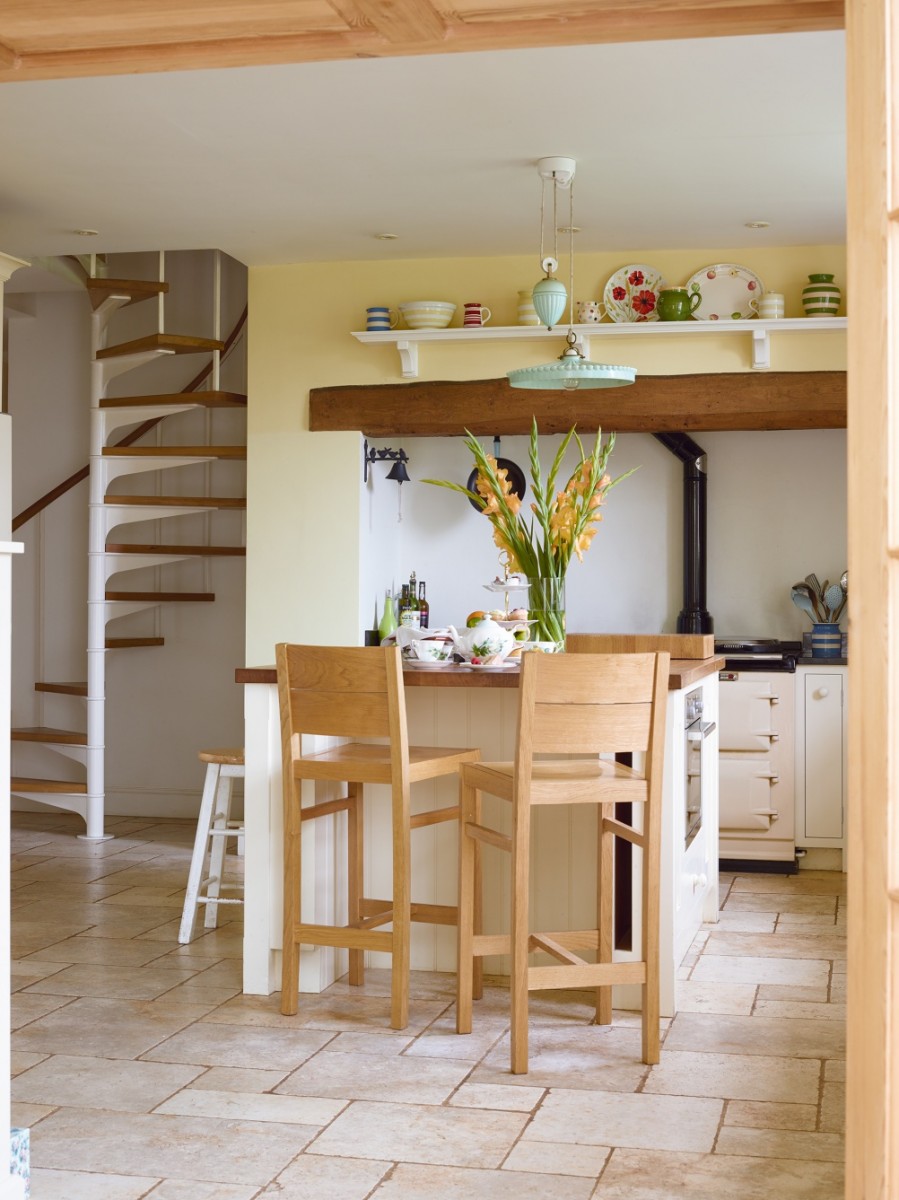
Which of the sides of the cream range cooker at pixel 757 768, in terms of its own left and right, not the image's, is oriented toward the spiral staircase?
right

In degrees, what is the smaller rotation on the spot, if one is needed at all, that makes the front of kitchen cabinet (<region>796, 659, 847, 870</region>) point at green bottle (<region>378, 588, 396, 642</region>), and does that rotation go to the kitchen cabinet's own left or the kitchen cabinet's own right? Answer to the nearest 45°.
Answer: approximately 90° to the kitchen cabinet's own right

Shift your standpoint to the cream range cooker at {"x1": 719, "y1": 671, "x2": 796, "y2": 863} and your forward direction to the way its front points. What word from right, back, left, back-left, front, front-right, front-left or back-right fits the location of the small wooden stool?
front-right

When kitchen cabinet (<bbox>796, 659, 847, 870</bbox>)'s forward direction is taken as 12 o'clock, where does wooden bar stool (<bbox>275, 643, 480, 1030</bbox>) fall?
The wooden bar stool is roughly at 1 o'clock from the kitchen cabinet.
